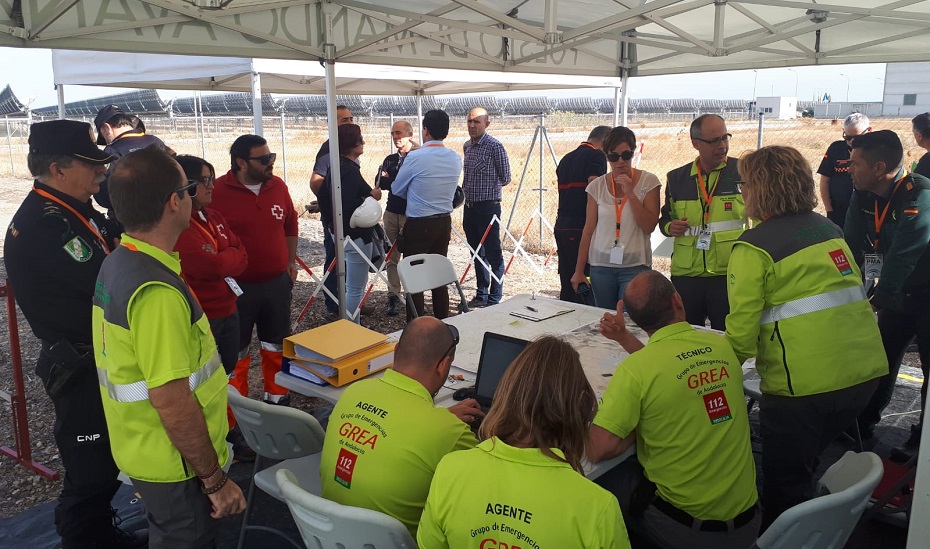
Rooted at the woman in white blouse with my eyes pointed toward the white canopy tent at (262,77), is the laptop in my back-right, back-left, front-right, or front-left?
back-left

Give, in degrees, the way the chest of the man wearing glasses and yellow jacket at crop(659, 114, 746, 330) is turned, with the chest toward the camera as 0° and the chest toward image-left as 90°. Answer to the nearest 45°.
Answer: approximately 0°

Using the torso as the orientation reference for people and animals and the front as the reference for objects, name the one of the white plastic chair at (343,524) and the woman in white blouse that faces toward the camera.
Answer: the woman in white blouse

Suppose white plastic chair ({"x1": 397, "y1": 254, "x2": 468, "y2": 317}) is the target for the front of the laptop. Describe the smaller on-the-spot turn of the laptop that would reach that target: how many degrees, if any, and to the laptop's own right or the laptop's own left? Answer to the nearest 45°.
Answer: approximately 135° to the laptop's own right

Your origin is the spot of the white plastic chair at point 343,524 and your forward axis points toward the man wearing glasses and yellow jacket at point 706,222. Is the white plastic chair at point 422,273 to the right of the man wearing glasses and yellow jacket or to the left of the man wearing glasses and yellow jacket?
left

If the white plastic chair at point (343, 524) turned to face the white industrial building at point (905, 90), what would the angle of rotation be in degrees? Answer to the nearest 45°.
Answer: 0° — it already faces it

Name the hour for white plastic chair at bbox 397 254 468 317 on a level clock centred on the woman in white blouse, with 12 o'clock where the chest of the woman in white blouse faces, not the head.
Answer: The white plastic chair is roughly at 3 o'clock from the woman in white blouse.

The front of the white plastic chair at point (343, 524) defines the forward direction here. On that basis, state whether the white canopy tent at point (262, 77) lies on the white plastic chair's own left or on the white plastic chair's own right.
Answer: on the white plastic chair's own left

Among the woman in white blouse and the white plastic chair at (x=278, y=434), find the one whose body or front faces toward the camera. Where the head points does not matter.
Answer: the woman in white blouse

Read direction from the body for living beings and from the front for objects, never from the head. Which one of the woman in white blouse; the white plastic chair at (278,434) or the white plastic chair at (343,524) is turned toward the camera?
the woman in white blouse

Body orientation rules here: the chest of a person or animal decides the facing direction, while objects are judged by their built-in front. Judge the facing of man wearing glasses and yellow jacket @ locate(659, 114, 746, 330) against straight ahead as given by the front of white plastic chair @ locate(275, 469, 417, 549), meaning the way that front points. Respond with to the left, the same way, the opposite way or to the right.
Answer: the opposite way

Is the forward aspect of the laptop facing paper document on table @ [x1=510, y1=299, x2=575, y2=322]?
no

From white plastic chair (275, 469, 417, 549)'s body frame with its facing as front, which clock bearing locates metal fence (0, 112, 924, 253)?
The metal fence is roughly at 11 o'clock from the white plastic chair.

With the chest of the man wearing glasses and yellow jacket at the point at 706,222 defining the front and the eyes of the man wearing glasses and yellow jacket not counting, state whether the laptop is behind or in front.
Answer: in front

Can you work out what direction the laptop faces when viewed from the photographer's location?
facing the viewer and to the left of the viewer

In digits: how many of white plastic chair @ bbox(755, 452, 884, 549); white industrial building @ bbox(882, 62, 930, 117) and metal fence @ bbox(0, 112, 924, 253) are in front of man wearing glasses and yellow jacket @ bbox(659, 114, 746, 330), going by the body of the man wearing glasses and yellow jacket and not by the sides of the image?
1

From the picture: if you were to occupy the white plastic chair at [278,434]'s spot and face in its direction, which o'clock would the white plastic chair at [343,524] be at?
the white plastic chair at [343,524] is roughly at 4 o'clock from the white plastic chair at [278,434].

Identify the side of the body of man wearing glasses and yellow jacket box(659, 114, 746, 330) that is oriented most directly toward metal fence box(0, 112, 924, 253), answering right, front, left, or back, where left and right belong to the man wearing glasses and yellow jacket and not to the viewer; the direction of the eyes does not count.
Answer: back

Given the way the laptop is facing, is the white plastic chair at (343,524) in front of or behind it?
in front

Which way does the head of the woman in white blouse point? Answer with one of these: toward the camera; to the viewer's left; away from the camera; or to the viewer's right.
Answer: toward the camera
